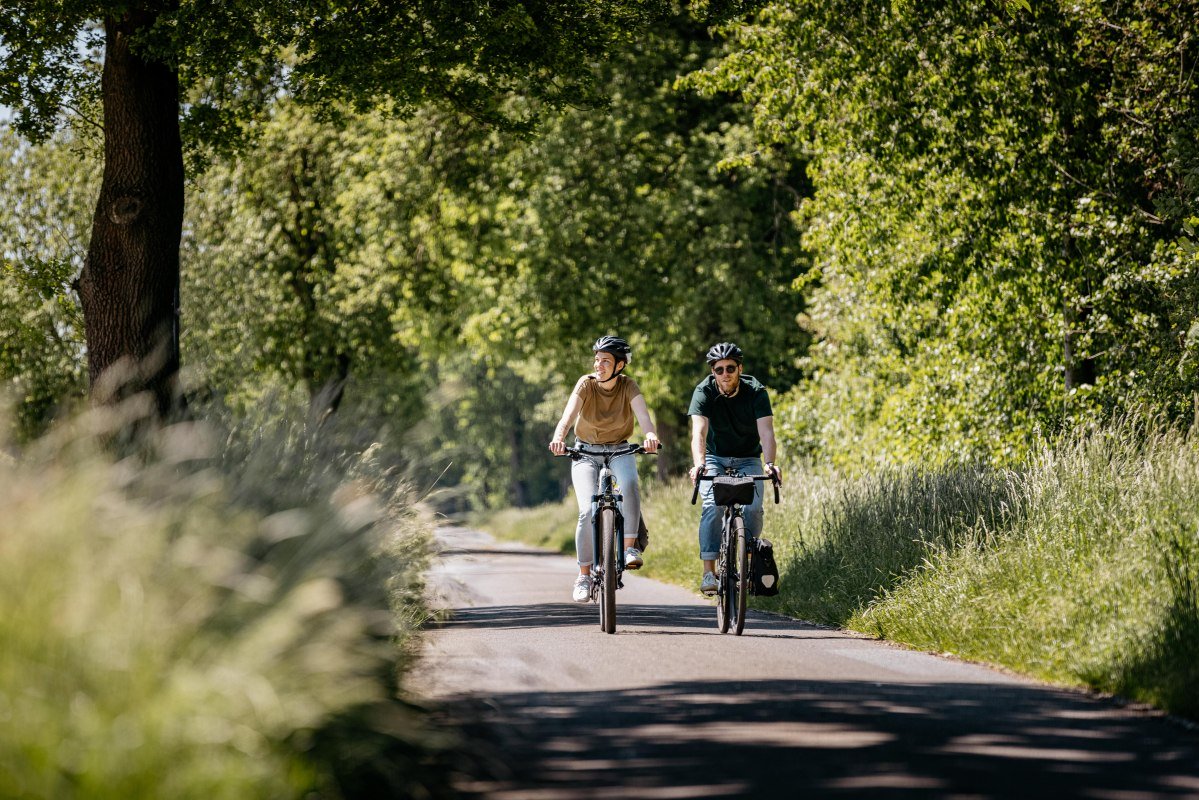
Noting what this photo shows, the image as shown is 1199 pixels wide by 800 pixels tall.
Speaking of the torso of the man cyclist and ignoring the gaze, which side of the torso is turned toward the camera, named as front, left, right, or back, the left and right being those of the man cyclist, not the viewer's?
front

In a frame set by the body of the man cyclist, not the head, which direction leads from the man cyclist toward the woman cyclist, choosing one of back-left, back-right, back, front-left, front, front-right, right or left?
right

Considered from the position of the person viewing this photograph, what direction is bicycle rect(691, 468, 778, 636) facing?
facing the viewer

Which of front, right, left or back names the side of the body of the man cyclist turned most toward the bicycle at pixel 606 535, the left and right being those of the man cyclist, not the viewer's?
right

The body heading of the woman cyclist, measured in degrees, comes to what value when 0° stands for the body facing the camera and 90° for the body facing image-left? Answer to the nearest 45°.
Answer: approximately 0°

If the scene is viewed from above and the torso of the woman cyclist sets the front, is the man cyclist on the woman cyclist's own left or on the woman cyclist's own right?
on the woman cyclist's own left

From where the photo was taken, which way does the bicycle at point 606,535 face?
toward the camera
